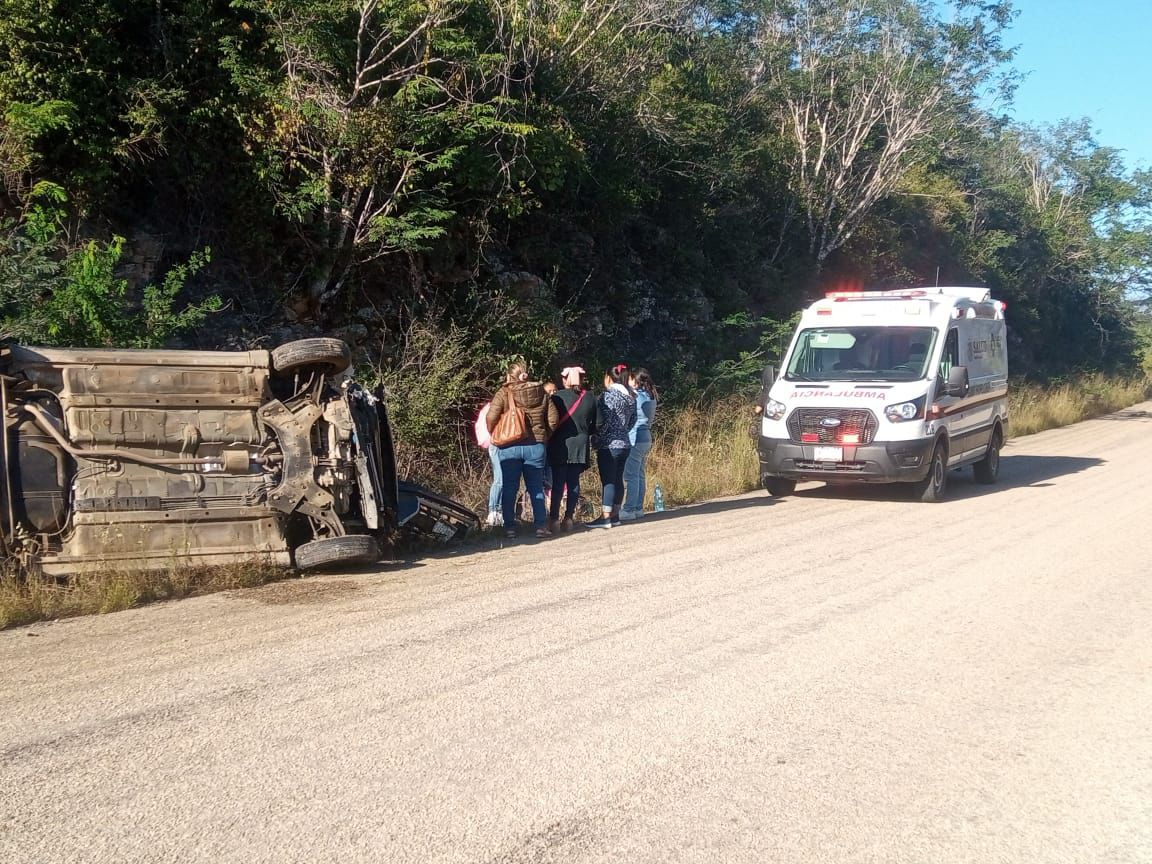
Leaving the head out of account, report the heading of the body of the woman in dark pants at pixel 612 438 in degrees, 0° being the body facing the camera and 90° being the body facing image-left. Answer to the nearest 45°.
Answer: approximately 135°

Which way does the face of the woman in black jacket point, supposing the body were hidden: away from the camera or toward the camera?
away from the camera

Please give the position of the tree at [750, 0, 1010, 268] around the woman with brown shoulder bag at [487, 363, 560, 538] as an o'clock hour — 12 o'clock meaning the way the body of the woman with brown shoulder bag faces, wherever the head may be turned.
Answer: The tree is roughly at 1 o'clock from the woman with brown shoulder bag.

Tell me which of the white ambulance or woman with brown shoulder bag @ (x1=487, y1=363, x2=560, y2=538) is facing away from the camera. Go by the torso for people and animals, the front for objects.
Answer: the woman with brown shoulder bag

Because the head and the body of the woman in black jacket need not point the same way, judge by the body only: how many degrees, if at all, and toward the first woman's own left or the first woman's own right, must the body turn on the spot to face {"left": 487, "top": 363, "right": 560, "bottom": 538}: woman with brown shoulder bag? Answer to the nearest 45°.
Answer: approximately 135° to the first woman's own left

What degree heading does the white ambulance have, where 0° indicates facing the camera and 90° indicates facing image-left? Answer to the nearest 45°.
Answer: approximately 45°

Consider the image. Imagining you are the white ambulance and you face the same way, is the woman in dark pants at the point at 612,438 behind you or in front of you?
in front

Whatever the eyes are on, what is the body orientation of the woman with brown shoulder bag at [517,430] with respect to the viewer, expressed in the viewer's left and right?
facing away from the viewer

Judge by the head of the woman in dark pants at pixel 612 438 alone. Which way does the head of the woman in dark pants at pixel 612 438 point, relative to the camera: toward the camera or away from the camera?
away from the camera

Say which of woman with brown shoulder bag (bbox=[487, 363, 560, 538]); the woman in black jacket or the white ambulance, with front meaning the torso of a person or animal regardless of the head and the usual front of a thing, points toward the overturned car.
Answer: the white ambulance

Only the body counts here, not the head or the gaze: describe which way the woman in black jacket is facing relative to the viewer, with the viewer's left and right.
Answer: facing away from the viewer

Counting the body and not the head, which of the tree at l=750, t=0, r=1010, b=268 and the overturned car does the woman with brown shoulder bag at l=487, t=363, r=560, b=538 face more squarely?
the tree

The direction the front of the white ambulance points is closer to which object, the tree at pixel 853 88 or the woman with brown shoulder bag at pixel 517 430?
the woman with brown shoulder bag

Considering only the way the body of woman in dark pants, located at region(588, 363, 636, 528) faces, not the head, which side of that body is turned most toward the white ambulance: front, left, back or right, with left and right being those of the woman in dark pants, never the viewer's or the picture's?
right

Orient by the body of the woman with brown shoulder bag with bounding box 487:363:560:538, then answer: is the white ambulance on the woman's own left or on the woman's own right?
on the woman's own right

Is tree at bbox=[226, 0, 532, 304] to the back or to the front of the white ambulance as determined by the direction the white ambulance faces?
to the front
